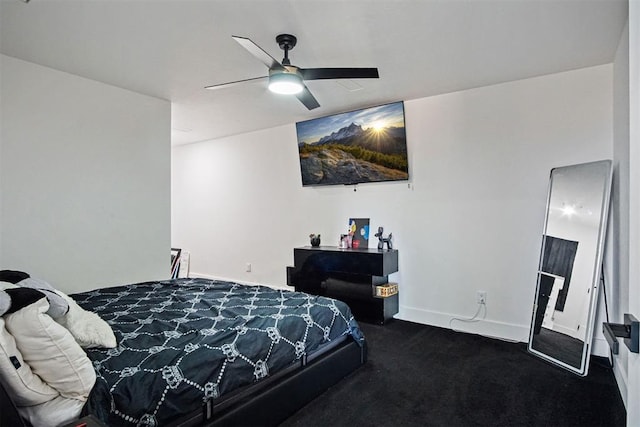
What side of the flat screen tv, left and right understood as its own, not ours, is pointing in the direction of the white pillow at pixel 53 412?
front

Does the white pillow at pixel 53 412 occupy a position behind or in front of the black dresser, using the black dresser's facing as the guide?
in front

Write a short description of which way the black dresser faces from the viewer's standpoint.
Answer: facing the viewer and to the left of the viewer

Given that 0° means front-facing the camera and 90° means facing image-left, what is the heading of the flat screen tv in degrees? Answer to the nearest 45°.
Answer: approximately 45°

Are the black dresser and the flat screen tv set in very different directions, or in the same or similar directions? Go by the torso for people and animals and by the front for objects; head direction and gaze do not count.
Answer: same or similar directions

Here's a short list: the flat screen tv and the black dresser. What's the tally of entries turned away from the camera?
0

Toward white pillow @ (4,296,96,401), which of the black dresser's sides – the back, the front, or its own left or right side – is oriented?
front

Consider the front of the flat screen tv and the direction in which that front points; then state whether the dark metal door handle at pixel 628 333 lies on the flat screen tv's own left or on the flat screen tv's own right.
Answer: on the flat screen tv's own left
